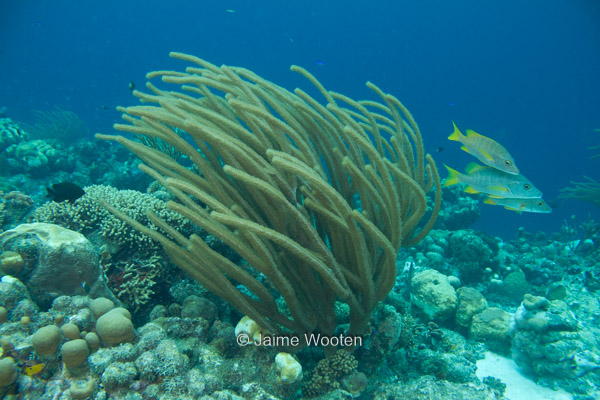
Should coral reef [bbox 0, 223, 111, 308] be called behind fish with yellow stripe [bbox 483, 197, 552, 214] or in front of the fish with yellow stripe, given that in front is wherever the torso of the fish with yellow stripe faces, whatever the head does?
behind

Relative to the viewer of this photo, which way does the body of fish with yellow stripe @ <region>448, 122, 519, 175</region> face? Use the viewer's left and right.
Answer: facing to the right of the viewer

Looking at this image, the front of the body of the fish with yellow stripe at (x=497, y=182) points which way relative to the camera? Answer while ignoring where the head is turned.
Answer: to the viewer's right

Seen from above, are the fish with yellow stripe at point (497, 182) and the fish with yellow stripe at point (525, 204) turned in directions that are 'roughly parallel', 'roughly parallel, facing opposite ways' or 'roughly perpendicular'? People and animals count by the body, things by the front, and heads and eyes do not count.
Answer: roughly parallel

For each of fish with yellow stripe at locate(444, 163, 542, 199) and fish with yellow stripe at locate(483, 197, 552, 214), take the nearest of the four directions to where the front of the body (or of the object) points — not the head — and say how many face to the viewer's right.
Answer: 2

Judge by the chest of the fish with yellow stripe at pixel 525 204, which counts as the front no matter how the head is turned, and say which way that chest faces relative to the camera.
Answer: to the viewer's right

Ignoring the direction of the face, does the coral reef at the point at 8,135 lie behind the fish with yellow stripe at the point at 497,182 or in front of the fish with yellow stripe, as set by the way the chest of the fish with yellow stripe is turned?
behind

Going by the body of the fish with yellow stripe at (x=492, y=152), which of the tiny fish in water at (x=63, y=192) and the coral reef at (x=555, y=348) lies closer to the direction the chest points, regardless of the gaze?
the coral reef
